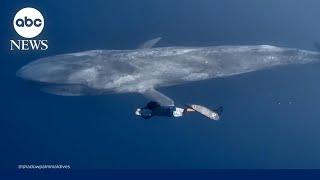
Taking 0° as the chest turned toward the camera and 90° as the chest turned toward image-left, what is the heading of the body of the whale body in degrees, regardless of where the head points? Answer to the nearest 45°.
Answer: approximately 90°
